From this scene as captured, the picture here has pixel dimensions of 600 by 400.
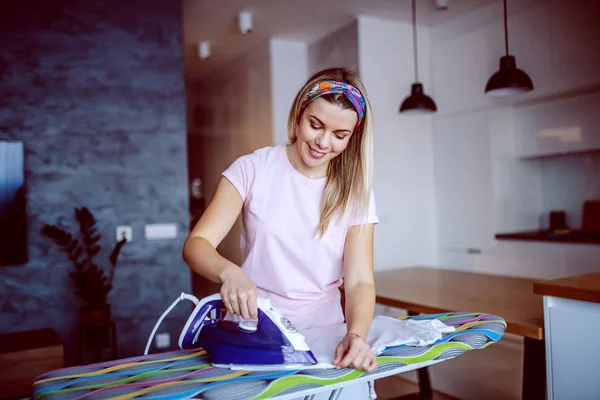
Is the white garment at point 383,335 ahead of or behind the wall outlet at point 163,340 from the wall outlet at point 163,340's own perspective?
ahead

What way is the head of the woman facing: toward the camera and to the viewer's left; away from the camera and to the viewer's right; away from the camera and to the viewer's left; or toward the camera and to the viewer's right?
toward the camera and to the viewer's left

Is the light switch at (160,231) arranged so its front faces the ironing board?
yes

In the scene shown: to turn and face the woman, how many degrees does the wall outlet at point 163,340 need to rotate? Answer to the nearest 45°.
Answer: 0° — it already faces them

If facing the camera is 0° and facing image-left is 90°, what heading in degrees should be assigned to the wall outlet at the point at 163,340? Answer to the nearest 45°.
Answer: approximately 0°

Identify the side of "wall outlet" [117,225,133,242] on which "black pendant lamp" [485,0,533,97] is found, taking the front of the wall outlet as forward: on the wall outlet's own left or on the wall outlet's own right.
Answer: on the wall outlet's own left

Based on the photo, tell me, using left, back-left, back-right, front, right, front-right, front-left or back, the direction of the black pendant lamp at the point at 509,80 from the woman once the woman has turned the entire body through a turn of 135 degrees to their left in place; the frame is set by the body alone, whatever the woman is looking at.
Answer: front
